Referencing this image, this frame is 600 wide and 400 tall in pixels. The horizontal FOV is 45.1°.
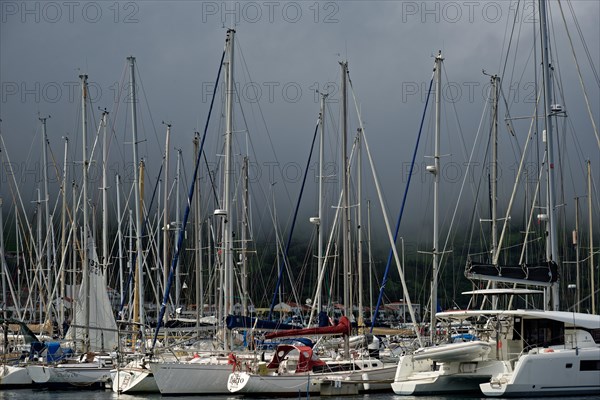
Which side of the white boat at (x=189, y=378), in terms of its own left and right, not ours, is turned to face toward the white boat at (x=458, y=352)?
back

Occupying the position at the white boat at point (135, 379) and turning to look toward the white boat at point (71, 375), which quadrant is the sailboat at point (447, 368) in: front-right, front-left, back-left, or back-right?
back-right

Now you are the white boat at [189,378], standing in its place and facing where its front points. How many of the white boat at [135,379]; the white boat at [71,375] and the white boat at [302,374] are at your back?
1

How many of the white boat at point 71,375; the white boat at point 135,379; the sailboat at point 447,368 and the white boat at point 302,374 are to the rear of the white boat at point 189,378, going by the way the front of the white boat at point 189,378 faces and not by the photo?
2

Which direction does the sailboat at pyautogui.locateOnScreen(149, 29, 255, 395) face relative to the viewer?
to the viewer's left

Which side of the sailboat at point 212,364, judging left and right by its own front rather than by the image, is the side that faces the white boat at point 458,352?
back

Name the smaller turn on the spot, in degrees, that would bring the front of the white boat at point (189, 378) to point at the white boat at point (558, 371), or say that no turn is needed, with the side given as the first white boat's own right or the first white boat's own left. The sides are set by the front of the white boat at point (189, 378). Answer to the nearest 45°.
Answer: approximately 180°
